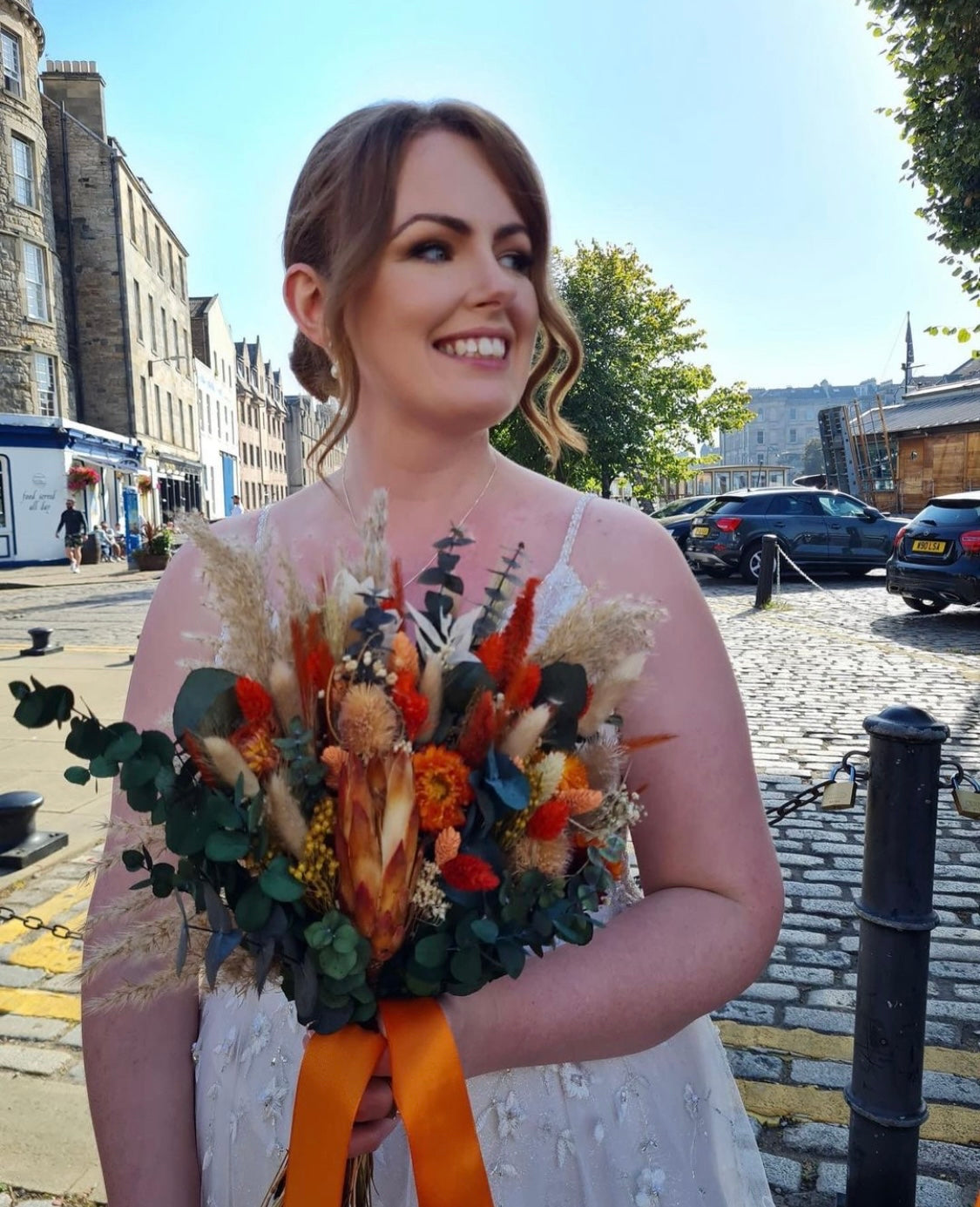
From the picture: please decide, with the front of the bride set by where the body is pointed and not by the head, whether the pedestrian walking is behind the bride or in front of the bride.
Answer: behind

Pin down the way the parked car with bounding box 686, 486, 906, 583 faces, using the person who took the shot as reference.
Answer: facing away from the viewer and to the right of the viewer

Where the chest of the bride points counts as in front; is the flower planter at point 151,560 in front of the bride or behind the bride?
behind

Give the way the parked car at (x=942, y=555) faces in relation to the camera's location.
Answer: facing away from the viewer and to the right of the viewer

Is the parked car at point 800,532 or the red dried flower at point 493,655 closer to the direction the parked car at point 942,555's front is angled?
the parked car

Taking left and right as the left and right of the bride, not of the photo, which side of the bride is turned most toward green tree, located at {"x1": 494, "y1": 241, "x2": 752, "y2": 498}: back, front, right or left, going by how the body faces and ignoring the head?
back

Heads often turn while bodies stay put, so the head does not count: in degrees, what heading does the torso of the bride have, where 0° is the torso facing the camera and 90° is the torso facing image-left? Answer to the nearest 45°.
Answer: approximately 0°

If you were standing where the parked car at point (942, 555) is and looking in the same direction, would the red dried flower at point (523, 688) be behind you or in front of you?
behind

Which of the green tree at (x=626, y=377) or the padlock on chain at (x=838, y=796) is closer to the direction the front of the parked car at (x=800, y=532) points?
the green tree
